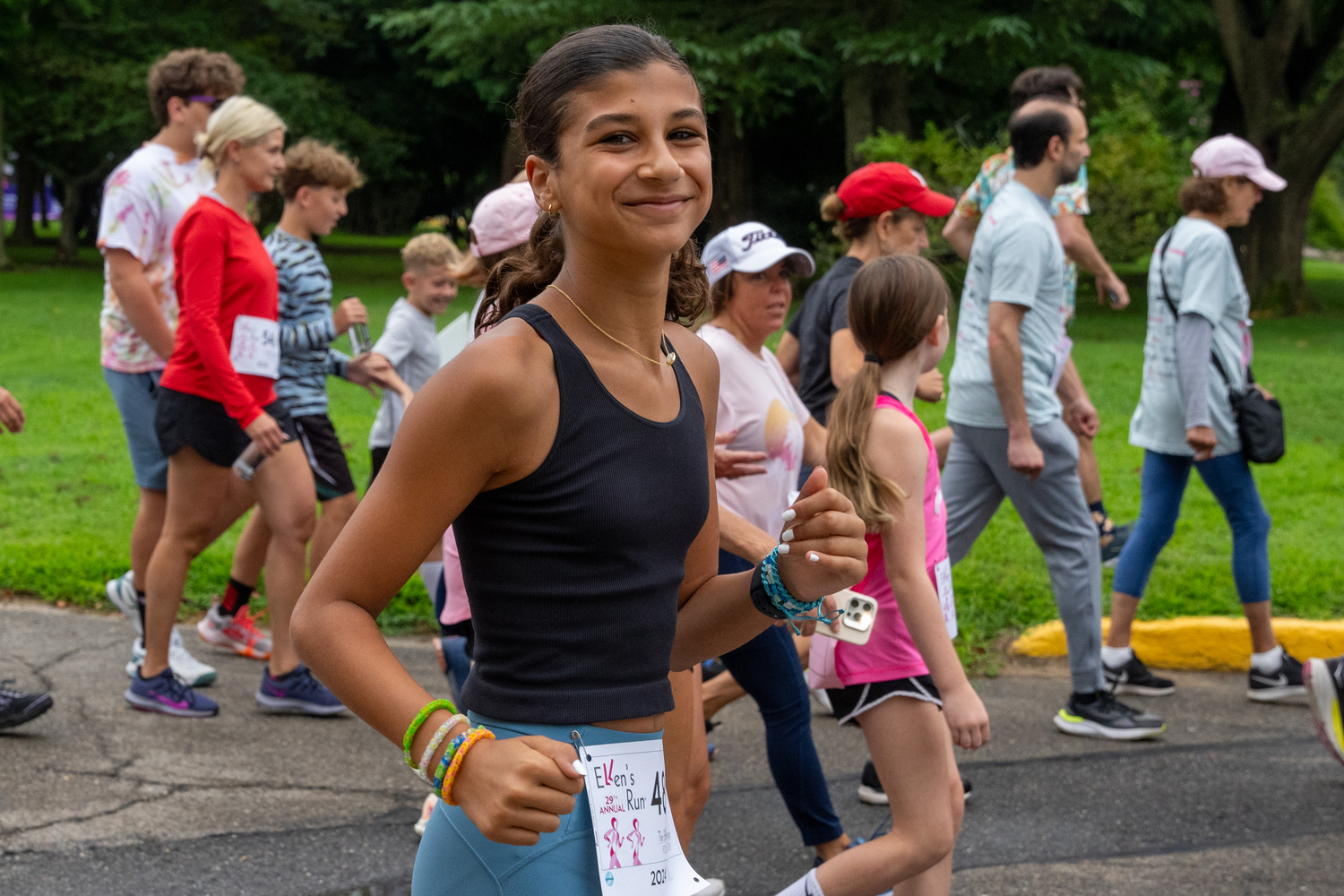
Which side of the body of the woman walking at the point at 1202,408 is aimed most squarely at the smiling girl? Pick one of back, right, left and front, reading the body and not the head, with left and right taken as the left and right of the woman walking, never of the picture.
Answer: right

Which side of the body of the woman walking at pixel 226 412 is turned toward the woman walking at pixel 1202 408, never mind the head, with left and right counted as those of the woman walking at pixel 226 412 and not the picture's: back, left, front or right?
front

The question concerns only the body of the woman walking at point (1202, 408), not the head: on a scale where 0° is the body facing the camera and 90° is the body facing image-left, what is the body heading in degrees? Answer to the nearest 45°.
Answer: approximately 270°

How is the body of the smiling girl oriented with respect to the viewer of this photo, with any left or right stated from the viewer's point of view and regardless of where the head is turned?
facing the viewer and to the right of the viewer

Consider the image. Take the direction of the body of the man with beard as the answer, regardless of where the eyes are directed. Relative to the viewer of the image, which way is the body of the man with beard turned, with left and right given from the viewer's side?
facing to the right of the viewer

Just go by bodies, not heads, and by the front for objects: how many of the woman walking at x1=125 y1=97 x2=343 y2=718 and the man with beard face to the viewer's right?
2
